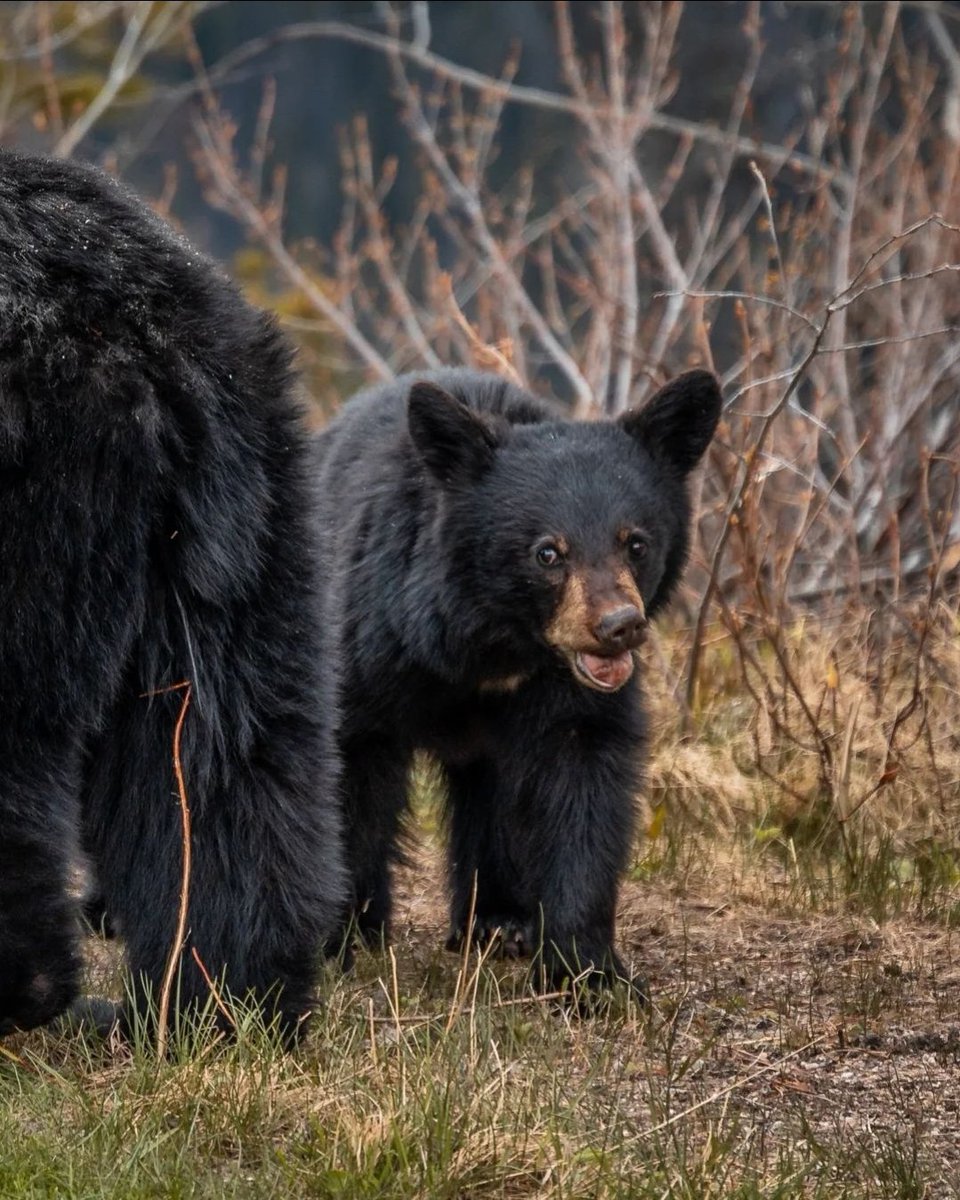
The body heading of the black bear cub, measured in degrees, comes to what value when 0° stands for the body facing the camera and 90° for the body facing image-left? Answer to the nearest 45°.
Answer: approximately 315°

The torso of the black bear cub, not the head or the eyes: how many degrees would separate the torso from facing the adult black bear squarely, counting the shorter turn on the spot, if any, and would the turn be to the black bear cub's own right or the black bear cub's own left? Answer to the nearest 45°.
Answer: approximately 90° to the black bear cub's own right
